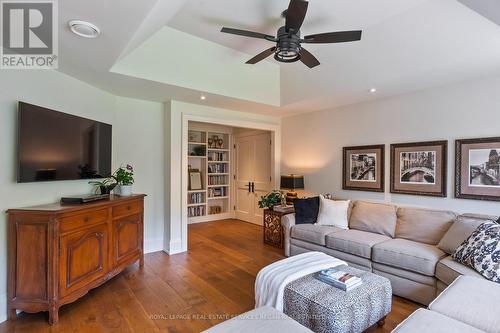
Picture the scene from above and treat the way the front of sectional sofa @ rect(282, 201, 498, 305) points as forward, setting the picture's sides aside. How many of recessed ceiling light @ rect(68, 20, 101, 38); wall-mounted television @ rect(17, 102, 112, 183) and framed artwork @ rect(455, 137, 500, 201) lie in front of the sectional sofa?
2

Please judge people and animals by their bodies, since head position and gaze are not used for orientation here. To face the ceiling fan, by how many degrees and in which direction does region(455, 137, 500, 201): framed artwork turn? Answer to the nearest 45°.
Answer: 0° — it already faces it

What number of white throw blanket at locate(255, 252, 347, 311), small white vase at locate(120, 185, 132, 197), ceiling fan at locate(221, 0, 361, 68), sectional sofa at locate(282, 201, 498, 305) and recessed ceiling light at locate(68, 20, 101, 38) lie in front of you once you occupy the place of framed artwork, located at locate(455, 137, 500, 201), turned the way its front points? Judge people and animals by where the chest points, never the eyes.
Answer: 5

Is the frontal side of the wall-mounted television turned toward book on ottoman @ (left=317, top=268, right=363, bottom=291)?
yes

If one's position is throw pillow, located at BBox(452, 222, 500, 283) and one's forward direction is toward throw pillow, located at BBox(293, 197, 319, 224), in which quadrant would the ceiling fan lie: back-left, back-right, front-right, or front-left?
front-left

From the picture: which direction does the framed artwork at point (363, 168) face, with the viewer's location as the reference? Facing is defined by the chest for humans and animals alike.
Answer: facing the viewer and to the left of the viewer

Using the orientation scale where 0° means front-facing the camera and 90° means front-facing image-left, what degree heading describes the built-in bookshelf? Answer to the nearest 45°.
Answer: approximately 315°

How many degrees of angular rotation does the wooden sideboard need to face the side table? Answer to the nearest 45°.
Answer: approximately 45° to its left

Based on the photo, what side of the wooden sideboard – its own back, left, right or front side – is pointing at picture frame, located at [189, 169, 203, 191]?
left

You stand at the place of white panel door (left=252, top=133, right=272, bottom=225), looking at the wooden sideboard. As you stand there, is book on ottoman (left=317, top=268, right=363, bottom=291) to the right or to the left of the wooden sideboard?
left

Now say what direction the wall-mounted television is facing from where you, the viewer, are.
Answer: facing the viewer and to the right of the viewer

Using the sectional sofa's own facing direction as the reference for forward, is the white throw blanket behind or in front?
in front

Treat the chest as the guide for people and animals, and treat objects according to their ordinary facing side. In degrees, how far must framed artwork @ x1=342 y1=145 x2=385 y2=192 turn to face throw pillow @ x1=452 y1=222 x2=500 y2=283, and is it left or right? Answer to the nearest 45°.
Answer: approximately 90° to its left

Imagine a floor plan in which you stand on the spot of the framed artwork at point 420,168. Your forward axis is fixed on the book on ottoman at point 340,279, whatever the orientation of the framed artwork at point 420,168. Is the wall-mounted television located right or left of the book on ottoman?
right
